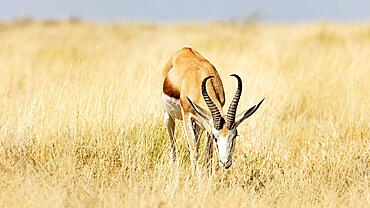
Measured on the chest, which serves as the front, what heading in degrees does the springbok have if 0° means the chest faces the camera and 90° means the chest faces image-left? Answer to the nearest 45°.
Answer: approximately 315°
